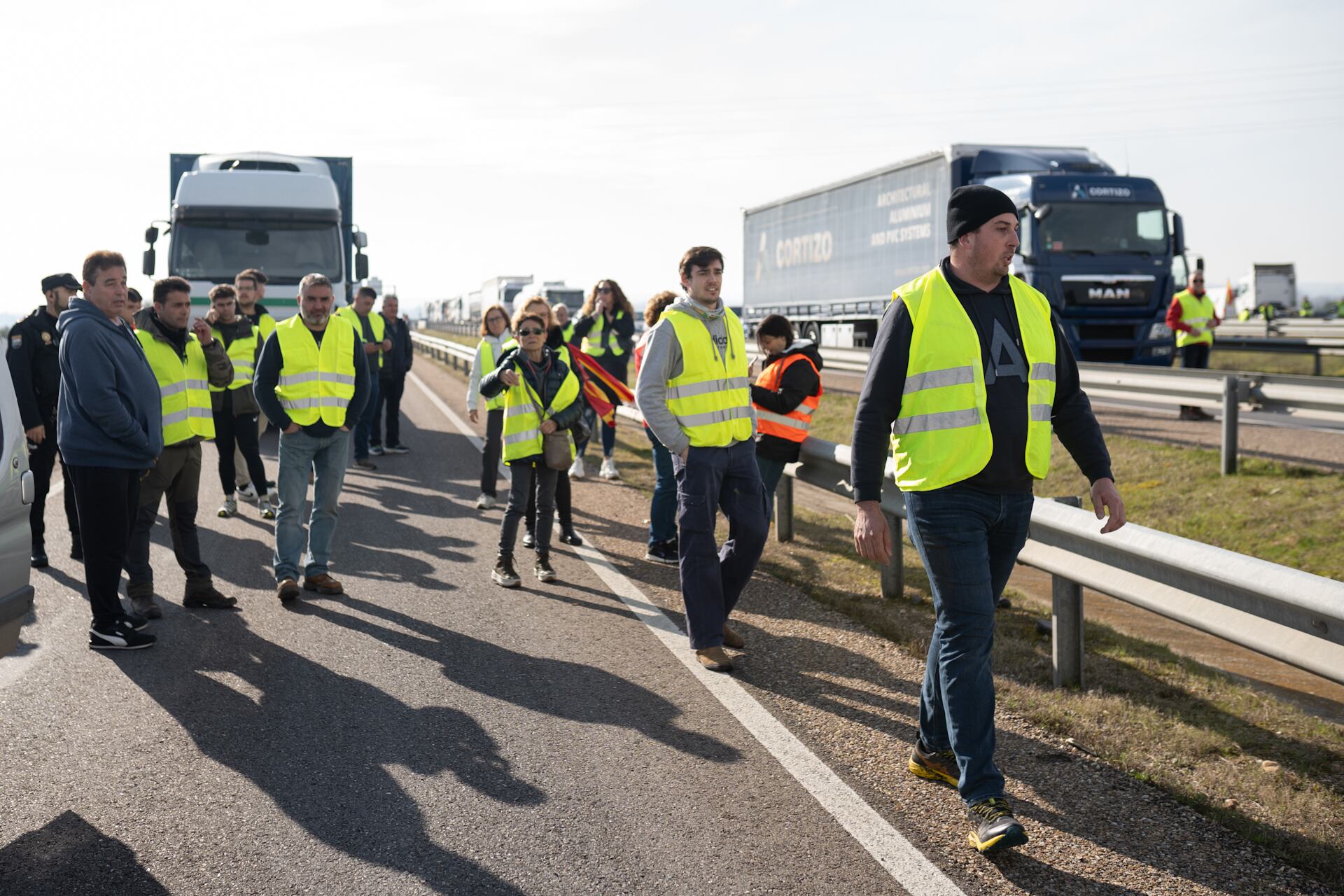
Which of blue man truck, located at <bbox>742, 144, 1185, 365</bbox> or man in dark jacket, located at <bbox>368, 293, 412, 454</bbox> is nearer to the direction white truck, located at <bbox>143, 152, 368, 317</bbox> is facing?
the man in dark jacket

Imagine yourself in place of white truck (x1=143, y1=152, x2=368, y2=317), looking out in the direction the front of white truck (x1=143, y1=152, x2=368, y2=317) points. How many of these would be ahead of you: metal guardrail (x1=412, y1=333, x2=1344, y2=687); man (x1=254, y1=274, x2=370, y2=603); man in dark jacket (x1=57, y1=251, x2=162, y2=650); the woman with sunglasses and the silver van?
5

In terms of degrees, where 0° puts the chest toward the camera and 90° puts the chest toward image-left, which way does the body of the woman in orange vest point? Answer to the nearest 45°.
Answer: approximately 90°

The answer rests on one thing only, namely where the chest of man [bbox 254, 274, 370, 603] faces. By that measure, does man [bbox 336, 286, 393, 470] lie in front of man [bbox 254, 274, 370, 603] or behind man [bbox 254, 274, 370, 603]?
behind

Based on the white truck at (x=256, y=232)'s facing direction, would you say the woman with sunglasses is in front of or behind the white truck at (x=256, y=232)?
in front

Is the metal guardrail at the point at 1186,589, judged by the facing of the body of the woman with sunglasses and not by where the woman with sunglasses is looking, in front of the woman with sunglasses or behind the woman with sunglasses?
in front

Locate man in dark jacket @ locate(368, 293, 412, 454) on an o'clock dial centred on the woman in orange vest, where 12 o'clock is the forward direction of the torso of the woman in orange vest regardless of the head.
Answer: The man in dark jacket is roughly at 2 o'clock from the woman in orange vest.

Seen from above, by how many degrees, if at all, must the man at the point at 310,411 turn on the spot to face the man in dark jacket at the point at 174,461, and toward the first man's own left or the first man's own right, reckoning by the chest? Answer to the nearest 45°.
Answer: approximately 90° to the first man's own right

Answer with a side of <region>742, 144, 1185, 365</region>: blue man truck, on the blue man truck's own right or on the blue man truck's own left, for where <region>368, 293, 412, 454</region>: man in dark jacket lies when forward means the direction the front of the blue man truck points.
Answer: on the blue man truck's own right

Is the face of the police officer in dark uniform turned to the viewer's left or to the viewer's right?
to the viewer's right
